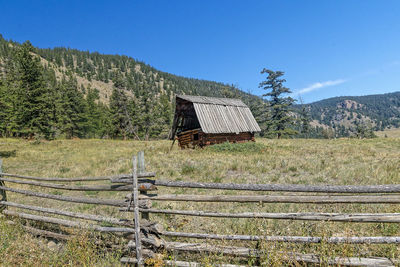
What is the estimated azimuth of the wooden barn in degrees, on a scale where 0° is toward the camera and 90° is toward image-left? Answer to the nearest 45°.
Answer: approximately 45°

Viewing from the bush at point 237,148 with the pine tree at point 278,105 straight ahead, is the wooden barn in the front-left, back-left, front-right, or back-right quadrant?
front-left

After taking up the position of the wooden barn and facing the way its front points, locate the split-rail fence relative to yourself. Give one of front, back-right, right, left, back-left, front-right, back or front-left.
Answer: front-left

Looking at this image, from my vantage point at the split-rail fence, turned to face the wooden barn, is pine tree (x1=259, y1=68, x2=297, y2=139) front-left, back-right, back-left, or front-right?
front-right

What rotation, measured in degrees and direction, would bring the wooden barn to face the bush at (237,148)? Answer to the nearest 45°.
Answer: approximately 90° to its left

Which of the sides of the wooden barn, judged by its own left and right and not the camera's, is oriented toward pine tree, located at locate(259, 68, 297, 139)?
back

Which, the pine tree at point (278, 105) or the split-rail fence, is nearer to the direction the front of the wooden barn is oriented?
the split-rail fence

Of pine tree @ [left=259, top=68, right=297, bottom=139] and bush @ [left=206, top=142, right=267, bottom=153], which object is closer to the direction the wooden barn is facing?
the bush
